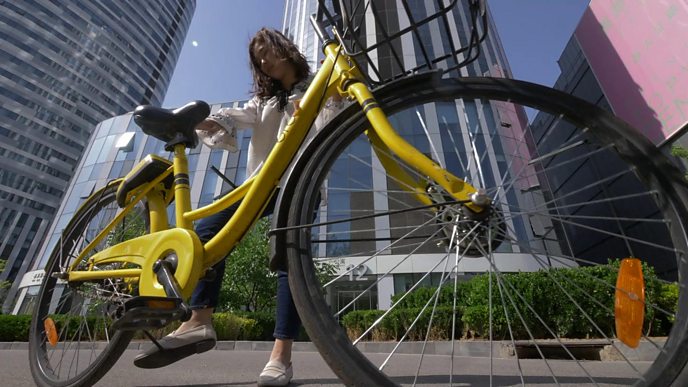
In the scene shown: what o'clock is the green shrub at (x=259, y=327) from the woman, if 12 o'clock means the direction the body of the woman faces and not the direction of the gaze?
The green shrub is roughly at 5 o'clock from the woman.

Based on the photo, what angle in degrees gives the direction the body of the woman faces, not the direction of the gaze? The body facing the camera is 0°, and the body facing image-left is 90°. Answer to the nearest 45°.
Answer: approximately 45°

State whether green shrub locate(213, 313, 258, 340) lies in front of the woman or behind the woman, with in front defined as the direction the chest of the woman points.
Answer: behind

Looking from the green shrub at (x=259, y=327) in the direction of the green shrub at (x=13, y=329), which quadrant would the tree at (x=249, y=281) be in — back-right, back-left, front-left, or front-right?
front-right

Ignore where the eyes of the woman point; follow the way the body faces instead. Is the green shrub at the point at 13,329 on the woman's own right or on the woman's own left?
on the woman's own right

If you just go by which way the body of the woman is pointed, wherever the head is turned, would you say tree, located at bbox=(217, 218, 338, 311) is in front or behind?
behind

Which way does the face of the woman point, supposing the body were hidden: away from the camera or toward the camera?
toward the camera
